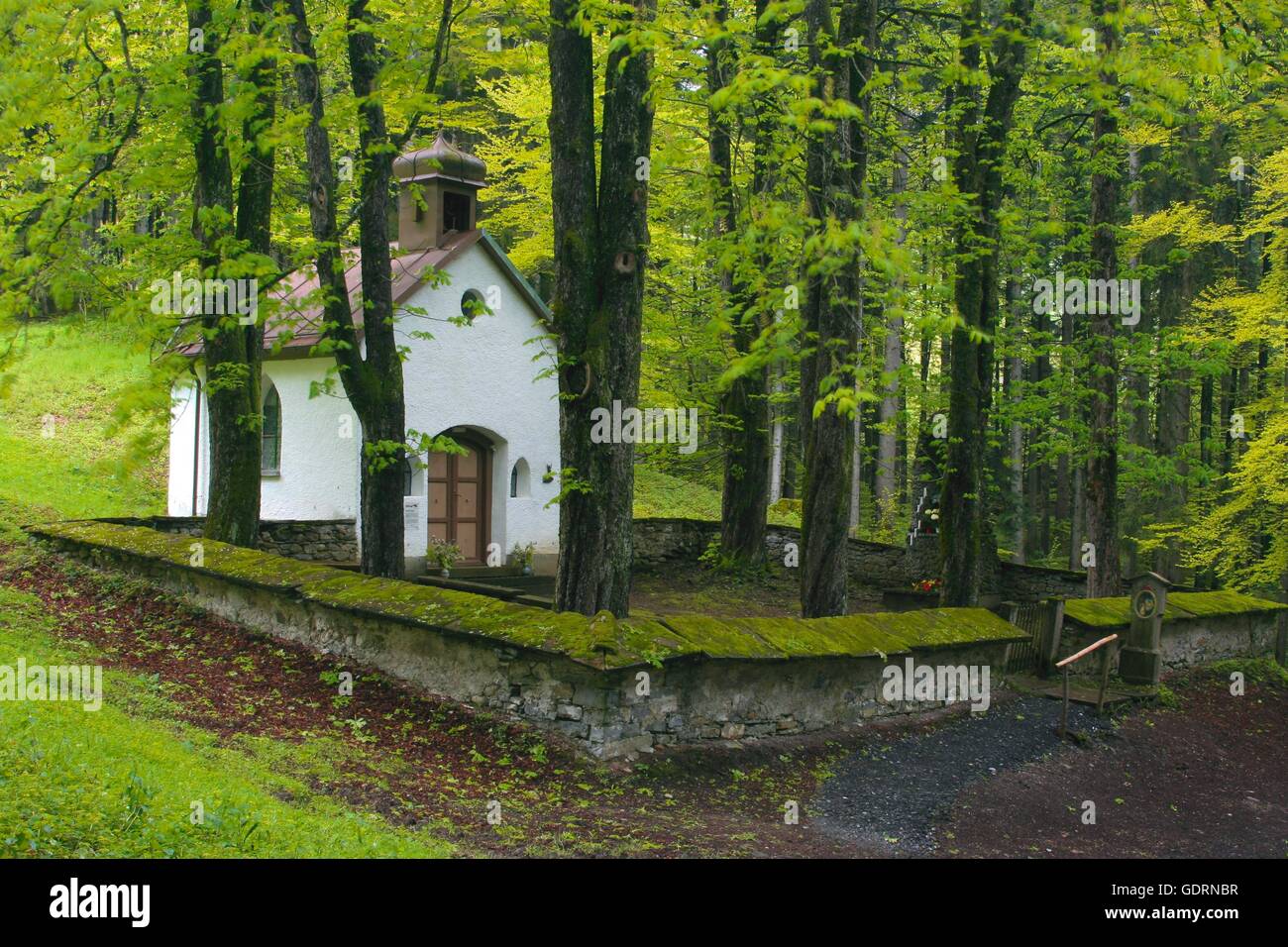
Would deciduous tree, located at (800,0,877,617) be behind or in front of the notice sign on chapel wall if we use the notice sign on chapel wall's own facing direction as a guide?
in front

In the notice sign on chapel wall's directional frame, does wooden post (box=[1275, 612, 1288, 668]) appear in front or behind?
in front

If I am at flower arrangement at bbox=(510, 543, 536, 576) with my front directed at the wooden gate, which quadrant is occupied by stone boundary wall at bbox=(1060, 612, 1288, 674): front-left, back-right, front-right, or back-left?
front-left

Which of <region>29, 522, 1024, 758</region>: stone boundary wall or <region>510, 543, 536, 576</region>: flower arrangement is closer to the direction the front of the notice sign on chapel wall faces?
the stone boundary wall

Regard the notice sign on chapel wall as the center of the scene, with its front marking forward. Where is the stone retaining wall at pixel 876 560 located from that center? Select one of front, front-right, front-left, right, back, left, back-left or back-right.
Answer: front-left

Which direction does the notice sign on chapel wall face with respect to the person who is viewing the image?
facing the viewer and to the right of the viewer

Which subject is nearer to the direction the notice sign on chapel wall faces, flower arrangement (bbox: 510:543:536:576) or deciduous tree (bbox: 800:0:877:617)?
the deciduous tree

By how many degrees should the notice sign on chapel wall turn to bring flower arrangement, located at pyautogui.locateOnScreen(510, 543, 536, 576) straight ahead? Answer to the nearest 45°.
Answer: approximately 90° to its left
